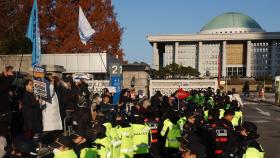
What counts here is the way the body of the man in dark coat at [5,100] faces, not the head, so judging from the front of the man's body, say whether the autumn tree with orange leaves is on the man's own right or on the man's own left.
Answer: on the man's own left

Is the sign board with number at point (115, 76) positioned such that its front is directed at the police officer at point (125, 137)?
yes

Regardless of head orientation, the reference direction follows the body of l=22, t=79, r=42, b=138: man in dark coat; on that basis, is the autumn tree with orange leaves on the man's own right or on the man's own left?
on the man's own left
